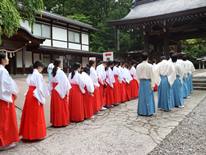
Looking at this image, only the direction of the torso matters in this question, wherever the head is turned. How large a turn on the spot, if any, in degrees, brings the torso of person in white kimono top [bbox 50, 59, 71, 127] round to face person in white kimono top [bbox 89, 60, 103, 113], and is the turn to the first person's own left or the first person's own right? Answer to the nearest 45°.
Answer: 0° — they already face them

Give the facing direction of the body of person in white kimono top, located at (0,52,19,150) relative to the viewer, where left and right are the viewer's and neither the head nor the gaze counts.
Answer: facing to the right of the viewer

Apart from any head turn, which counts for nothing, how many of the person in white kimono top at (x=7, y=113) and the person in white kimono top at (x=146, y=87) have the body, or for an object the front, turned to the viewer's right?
1

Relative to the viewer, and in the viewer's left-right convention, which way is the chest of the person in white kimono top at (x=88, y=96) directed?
facing away from the viewer and to the right of the viewer

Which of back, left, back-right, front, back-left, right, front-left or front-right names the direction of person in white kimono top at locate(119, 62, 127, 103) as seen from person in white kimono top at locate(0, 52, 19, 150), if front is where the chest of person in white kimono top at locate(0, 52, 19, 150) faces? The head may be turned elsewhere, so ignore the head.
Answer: front-left

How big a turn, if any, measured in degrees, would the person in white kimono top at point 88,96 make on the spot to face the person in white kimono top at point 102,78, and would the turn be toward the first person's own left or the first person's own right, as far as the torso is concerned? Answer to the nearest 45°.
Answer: approximately 45° to the first person's own left

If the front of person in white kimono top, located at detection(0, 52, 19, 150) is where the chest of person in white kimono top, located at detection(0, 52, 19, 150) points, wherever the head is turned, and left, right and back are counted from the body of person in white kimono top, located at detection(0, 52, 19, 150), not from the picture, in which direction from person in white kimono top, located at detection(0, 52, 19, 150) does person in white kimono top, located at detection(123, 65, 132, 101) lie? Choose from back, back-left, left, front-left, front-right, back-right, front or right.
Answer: front-left

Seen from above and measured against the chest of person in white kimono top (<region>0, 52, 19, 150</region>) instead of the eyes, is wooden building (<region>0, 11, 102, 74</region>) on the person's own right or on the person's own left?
on the person's own left
